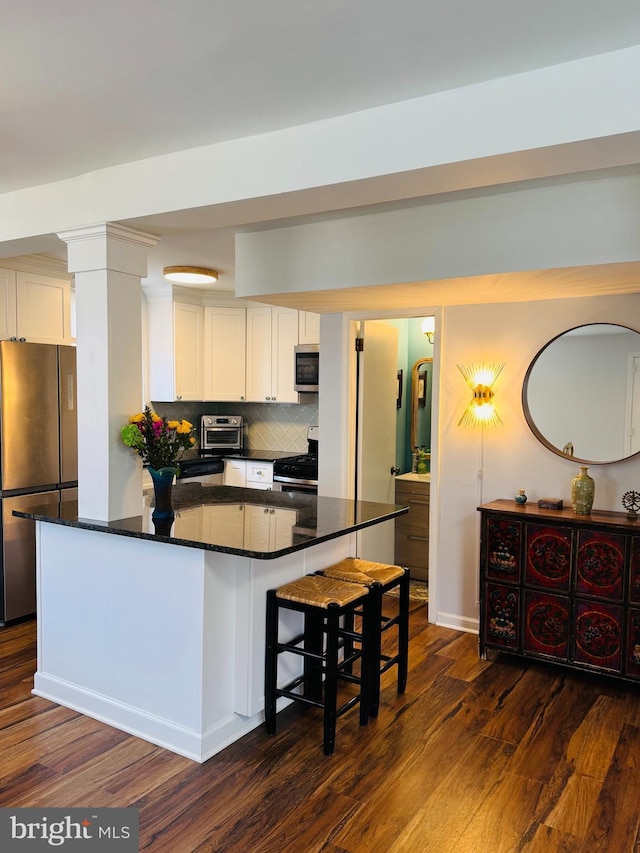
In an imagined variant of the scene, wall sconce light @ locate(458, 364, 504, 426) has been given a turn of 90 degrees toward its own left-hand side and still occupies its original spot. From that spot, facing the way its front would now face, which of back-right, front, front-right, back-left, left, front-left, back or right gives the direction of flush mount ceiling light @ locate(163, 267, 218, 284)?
back

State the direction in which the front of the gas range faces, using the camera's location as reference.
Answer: facing the viewer and to the left of the viewer

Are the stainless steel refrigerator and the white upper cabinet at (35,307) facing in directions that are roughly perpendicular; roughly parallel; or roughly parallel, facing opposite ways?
roughly parallel

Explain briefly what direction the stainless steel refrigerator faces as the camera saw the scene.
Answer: facing the viewer and to the right of the viewer

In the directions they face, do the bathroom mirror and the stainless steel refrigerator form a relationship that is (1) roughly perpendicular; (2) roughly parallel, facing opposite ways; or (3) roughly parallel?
roughly perpendicular

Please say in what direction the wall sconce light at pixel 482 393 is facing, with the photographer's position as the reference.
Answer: facing the viewer

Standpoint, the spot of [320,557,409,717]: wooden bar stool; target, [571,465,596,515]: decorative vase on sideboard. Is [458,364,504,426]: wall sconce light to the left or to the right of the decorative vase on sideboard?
left

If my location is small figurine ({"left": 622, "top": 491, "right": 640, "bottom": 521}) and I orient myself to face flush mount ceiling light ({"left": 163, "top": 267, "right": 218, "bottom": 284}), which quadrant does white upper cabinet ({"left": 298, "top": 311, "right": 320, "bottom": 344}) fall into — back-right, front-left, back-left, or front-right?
front-right

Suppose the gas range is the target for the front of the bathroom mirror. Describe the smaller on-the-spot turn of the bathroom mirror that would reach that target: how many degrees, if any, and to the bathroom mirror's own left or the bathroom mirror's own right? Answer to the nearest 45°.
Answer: approximately 90° to the bathroom mirror's own right

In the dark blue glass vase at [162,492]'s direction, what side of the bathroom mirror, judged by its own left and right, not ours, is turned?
front

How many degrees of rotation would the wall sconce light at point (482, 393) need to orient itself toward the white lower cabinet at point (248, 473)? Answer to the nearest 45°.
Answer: approximately 135° to its right
